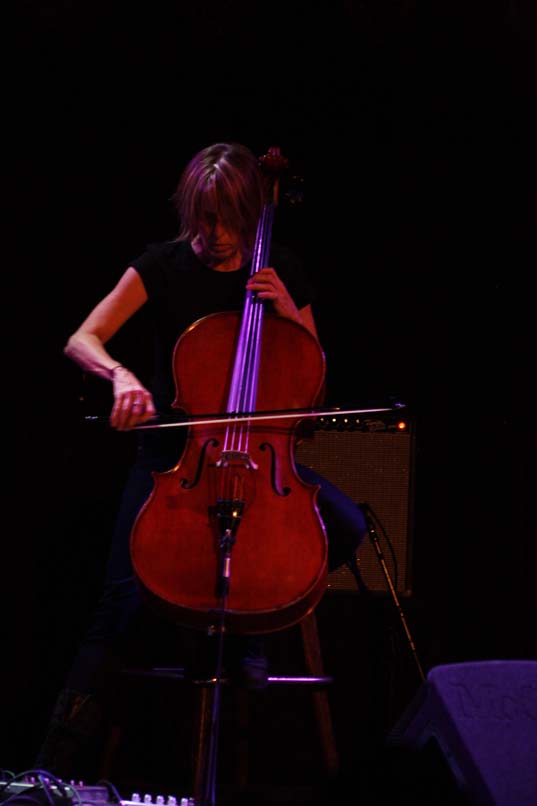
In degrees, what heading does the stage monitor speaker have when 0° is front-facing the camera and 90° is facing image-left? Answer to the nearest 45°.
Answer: approximately 180°

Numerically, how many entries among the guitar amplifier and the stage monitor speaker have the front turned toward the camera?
1

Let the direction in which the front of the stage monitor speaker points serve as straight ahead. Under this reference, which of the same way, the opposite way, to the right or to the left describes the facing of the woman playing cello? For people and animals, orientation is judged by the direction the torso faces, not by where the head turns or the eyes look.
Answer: the opposite way

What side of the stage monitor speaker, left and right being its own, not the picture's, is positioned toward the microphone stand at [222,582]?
front

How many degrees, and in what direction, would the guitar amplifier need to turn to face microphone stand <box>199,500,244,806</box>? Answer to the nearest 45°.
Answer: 0° — it already faces it

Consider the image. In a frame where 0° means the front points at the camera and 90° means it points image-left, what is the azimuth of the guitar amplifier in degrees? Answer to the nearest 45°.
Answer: approximately 0°

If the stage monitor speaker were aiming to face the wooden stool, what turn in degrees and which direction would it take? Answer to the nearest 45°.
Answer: approximately 45° to its left

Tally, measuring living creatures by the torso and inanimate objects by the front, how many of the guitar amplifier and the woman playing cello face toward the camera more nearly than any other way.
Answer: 2

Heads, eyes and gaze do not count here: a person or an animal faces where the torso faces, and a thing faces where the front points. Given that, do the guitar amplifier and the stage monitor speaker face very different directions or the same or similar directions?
very different directions

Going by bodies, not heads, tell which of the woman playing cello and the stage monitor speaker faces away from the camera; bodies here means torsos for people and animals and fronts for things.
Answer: the stage monitor speaker

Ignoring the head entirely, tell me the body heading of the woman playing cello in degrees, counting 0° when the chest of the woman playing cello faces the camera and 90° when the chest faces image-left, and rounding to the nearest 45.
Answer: approximately 0°

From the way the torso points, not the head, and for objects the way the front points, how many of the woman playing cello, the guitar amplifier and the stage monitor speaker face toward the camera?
2
